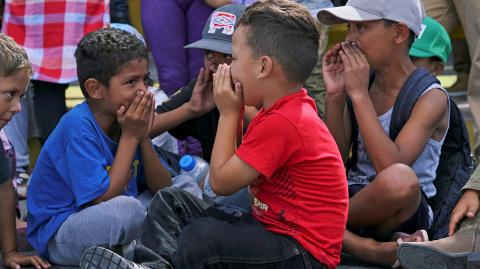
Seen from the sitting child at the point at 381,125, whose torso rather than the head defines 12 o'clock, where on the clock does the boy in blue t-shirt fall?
The boy in blue t-shirt is roughly at 1 o'clock from the sitting child.

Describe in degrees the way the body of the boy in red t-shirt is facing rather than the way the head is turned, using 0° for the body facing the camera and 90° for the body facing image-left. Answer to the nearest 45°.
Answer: approximately 90°

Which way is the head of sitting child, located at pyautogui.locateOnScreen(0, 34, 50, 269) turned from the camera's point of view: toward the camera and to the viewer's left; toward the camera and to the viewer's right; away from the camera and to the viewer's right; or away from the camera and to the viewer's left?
toward the camera and to the viewer's right

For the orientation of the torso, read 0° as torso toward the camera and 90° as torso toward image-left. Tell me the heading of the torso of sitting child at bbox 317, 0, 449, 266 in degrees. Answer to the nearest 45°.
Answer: approximately 45°

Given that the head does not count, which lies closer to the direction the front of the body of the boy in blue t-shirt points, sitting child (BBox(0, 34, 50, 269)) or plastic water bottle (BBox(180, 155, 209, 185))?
the plastic water bottle

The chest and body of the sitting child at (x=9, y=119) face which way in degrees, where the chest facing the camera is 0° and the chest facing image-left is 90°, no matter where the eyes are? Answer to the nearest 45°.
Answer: approximately 315°

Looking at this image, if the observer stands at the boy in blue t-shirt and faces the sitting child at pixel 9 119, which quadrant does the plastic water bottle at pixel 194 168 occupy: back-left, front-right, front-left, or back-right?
back-right
